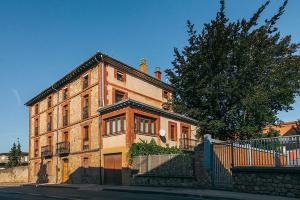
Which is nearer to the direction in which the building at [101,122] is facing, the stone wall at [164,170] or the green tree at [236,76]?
the stone wall

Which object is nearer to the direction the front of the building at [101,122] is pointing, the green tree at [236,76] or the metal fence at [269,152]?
the metal fence

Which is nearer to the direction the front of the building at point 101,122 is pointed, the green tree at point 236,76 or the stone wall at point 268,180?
the stone wall

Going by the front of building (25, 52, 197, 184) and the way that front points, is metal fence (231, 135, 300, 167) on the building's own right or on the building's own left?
on the building's own left

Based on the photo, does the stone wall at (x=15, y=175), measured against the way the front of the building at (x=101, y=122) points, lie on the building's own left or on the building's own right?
on the building's own right
